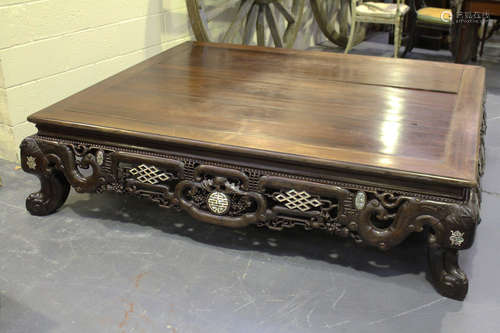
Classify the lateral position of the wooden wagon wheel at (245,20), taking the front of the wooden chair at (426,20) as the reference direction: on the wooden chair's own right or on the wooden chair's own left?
on the wooden chair's own right

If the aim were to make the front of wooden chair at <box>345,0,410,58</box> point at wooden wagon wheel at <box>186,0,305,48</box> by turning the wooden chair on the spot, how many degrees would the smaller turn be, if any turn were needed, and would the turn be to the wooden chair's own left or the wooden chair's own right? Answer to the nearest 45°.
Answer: approximately 135° to the wooden chair's own right
